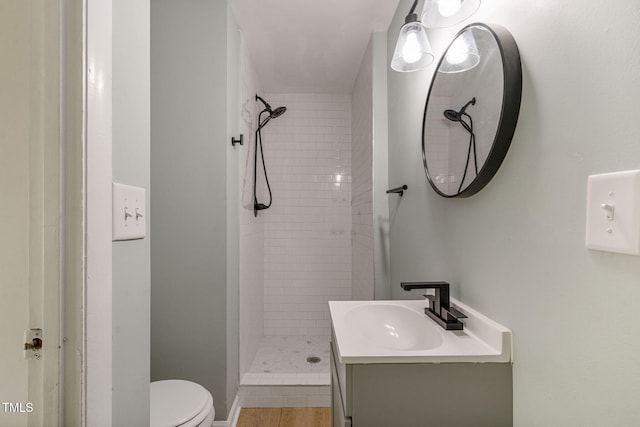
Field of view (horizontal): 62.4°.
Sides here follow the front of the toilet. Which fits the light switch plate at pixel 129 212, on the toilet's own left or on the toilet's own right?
on the toilet's own right

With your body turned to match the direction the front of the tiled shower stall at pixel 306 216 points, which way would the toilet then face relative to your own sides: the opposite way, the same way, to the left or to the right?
to the left

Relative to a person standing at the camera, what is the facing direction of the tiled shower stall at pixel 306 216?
facing the viewer

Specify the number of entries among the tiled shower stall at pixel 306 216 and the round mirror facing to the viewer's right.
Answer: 0

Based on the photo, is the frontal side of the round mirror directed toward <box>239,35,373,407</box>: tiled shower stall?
no

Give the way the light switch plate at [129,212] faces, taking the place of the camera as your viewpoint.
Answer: facing the viewer and to the right of the viewer

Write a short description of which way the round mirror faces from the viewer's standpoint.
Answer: facing the viewer and to the left of the viewer

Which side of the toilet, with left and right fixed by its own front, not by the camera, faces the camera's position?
right

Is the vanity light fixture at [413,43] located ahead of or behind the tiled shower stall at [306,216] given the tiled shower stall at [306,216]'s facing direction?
ahead

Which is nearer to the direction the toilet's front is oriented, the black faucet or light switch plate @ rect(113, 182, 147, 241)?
the black faucet

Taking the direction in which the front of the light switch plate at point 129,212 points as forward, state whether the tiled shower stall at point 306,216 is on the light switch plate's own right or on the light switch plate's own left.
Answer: on the light switch plate's own left

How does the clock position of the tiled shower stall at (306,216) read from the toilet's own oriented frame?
The tiled shower stall is roughly at 10 o'clock from the toilet.

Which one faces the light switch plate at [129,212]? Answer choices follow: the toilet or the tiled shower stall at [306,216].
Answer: the tiled shower stall

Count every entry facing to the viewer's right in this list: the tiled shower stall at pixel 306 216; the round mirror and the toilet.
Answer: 1
